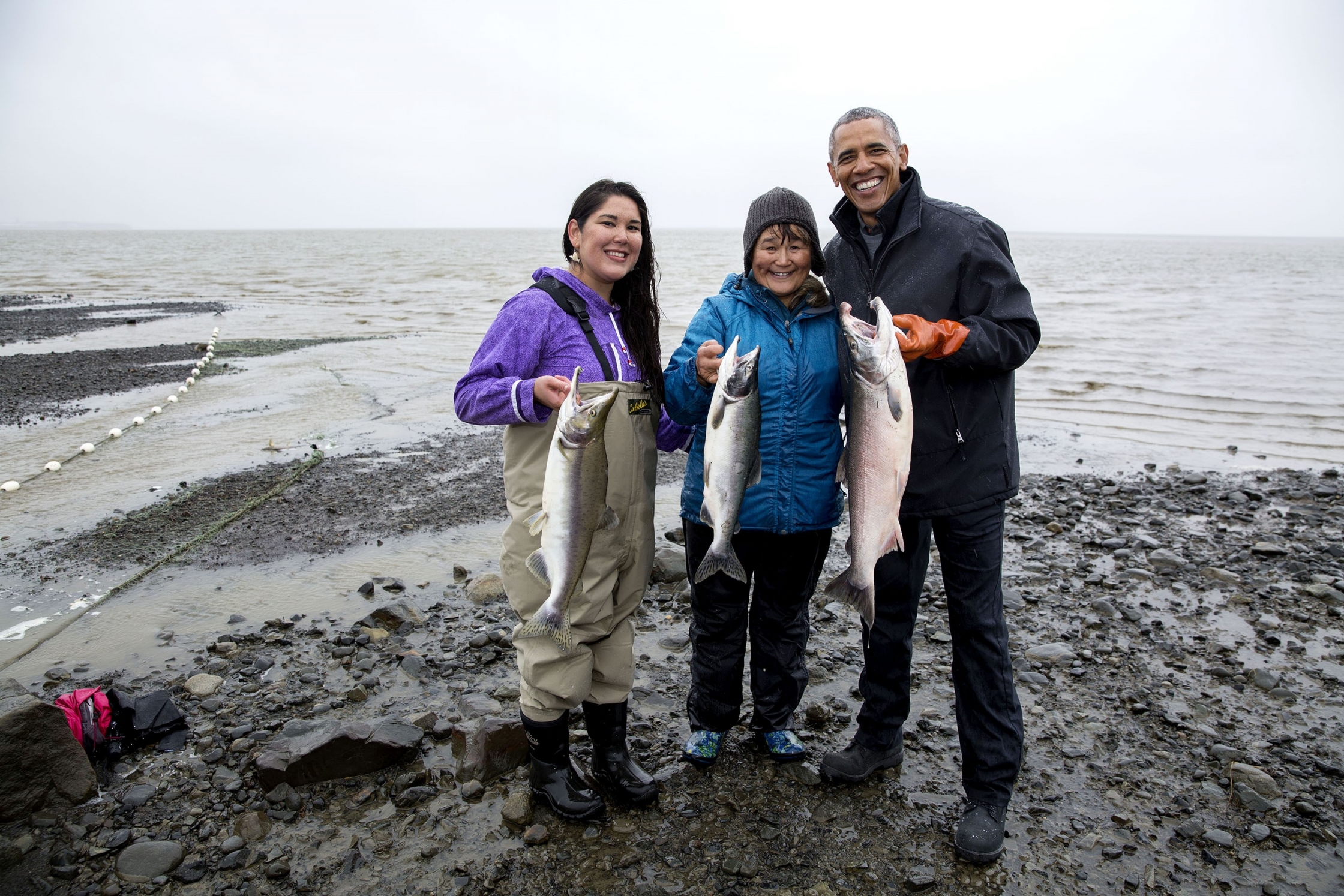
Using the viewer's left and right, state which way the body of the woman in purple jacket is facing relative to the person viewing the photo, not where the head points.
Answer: facing the viewer and to the right of the viewer

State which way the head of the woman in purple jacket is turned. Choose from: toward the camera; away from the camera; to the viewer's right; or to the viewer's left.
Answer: toward the camera

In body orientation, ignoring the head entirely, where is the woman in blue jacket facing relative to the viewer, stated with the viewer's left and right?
facing the viewer

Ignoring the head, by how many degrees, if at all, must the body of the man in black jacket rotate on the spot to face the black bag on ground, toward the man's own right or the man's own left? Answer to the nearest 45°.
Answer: approximately 45° to the man's own right

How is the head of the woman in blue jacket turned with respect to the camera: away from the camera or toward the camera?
toward the camera

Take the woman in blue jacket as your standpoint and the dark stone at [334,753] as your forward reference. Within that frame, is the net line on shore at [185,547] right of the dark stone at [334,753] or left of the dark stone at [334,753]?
right

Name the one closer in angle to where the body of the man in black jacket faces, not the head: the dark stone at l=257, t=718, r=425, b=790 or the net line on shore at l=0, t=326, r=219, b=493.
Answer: the dark stone

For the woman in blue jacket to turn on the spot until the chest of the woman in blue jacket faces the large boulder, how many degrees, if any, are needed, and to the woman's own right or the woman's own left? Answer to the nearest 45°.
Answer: approximately 90° to the woman's own right

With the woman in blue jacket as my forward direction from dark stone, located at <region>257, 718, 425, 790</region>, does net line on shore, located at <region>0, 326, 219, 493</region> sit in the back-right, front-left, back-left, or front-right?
back-left

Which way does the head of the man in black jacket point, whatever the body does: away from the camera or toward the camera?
toward the camera

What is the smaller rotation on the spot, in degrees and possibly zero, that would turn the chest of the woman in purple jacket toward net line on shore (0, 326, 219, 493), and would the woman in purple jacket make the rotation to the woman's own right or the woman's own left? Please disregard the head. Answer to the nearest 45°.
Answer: approximately 180°

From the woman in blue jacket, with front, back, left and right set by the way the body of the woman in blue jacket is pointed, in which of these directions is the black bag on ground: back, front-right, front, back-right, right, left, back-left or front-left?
right

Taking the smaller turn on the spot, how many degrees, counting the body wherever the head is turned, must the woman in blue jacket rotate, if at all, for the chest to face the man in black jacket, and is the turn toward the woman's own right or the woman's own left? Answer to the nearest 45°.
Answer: approximately 90° to the woman's own left

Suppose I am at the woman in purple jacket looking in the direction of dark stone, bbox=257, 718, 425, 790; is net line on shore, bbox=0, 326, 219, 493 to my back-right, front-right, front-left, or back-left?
front-right

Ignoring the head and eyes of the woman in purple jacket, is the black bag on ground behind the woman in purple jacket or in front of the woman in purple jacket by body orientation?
behind

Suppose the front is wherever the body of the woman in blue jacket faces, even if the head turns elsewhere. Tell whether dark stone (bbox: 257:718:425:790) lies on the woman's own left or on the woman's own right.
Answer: on the woman's own right

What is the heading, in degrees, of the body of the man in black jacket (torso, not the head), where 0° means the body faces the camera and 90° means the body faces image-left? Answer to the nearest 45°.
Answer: approximately 45°
